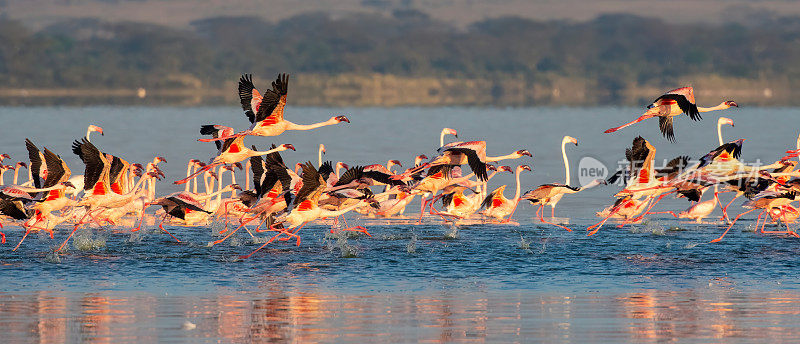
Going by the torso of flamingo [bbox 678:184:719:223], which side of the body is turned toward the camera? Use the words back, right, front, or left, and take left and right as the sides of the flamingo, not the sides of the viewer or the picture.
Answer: right

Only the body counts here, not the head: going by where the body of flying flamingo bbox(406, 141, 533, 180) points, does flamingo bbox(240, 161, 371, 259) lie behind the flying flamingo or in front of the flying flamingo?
behind

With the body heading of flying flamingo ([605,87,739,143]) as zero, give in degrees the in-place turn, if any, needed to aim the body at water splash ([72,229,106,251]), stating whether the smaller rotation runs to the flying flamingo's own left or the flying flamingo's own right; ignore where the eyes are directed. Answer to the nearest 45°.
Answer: approximately 135° to the flying flamingo's own right

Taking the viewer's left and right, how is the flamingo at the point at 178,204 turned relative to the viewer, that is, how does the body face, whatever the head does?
facing to the right of the viewer

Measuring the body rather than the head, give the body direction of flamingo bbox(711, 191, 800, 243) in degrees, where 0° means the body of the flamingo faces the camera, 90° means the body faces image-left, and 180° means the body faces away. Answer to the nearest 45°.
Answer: approximately 270°

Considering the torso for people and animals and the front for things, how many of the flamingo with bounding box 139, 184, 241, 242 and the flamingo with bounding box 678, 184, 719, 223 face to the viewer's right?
2

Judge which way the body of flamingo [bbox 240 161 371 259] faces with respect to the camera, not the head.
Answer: to the viewer's right

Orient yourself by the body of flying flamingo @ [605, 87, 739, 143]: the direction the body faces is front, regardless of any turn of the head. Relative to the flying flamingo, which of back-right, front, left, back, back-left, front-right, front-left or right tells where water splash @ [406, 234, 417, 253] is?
back-right

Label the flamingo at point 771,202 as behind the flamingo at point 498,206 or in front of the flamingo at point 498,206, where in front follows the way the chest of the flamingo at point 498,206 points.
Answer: in front

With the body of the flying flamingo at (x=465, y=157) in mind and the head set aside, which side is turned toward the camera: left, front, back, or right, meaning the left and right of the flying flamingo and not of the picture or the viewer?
right

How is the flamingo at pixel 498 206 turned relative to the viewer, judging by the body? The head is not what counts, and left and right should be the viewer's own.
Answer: facing to the right of the viewer
